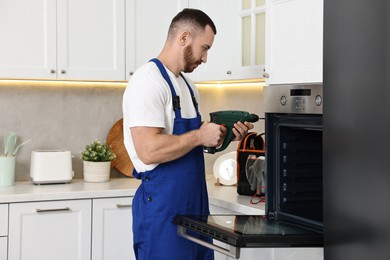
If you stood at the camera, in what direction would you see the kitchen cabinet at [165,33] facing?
facing the viewer

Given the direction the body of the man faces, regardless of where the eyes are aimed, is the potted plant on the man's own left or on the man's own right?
on the man's own left

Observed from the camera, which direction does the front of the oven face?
facing the viewer and to the left of the viewer

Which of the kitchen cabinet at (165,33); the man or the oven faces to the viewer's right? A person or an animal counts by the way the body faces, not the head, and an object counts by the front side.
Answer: the man

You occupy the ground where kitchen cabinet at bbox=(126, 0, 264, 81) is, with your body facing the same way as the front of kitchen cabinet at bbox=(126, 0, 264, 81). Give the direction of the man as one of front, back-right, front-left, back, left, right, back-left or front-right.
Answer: front

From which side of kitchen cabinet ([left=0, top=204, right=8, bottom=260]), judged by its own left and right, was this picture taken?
front

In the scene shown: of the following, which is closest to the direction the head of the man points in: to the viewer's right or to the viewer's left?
to the viewer's right

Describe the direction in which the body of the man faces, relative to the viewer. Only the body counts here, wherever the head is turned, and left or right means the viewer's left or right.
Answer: facing to the right of the viewer
